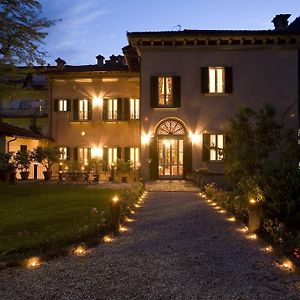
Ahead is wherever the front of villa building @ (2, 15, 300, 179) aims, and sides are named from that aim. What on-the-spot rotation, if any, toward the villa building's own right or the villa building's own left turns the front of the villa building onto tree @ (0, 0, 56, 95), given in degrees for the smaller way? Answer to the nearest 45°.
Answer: approximately 45° to the villa building's own right

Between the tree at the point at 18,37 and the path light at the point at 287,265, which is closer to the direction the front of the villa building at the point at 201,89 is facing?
the path light

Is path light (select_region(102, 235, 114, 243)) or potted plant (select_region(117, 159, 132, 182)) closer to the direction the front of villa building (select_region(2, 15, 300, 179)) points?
the path light

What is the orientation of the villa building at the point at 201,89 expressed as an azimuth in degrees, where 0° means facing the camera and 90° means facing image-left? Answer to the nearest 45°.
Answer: approximately 0°

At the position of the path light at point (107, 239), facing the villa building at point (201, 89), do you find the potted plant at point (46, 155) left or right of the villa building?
left

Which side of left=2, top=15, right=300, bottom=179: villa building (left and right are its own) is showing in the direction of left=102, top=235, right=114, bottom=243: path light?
front

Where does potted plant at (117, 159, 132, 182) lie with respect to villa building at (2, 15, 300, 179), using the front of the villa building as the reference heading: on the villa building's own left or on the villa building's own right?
on the villa building's own right

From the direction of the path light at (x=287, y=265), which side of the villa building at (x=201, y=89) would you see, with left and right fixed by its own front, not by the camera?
front

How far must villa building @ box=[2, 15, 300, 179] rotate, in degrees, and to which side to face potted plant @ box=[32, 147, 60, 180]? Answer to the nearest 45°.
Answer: approximately 90° to its right

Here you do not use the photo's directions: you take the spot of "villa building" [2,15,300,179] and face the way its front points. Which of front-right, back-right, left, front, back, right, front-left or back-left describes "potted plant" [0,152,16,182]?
right

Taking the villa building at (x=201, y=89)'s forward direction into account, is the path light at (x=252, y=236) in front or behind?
in front
